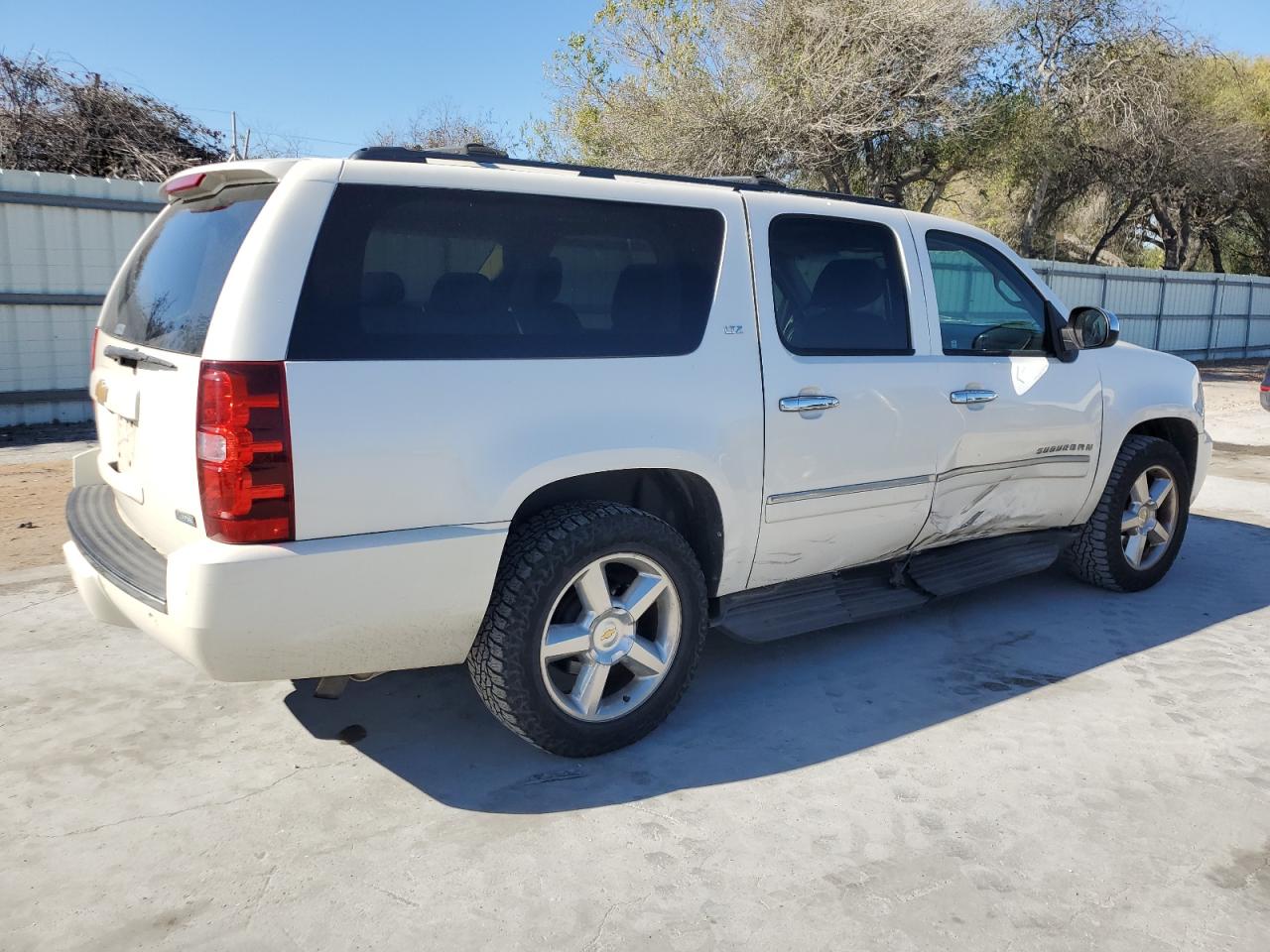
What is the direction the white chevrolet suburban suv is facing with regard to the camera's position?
facing away from the viewer and to the right of the viewer

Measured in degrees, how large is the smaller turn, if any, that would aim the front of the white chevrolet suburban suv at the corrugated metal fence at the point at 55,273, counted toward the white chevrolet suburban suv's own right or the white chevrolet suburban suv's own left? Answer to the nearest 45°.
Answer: approximately 90° to the white chevrolet suburban suv's own left
